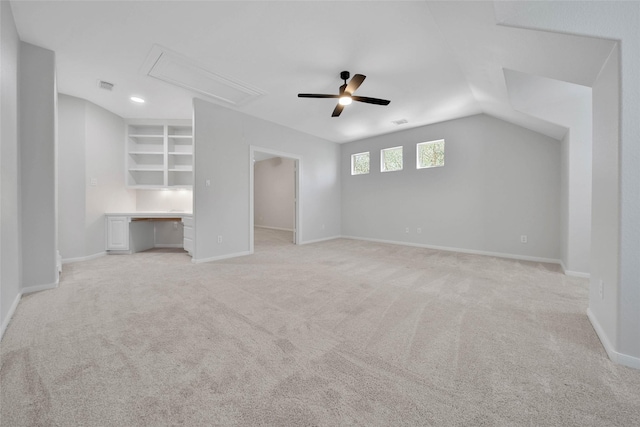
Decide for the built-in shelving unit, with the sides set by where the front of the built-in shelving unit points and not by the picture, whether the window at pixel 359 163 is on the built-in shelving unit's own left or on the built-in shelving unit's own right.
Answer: on the built-in shelving unit's own left

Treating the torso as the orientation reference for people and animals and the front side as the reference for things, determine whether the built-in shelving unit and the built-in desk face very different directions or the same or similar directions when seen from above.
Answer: same or similar directions

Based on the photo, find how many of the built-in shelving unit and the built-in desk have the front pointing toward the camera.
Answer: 2

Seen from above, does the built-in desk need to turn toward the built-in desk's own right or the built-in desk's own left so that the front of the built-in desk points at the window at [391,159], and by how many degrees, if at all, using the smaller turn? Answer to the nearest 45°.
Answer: approximately 90° to the built-in desk's own left

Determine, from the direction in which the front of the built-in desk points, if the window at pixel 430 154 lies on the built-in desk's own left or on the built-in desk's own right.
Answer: on the built-in desk's own left

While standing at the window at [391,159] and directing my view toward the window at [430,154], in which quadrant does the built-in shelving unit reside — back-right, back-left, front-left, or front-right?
back-right

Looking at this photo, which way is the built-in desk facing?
toward the camera

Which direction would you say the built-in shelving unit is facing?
toward the camera

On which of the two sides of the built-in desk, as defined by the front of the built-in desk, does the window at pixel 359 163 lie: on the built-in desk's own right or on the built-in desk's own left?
on the built-in desk's own left
